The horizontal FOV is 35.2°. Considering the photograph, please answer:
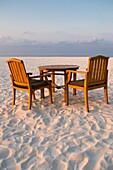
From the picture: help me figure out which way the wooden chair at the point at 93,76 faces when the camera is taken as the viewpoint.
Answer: facing away from the viewer and to the left of the viewer

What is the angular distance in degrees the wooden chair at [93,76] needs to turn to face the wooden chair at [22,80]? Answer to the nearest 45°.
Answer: approximately 45° to its left

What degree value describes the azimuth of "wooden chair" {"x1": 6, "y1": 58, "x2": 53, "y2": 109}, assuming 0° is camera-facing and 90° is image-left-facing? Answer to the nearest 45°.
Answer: approximately 225°

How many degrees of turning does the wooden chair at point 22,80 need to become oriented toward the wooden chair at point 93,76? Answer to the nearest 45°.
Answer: approximately 45° to its right
